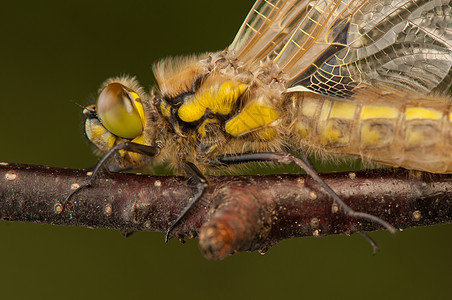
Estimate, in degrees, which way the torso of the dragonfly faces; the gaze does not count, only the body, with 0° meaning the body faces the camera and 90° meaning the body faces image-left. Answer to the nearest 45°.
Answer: approximately 90°
